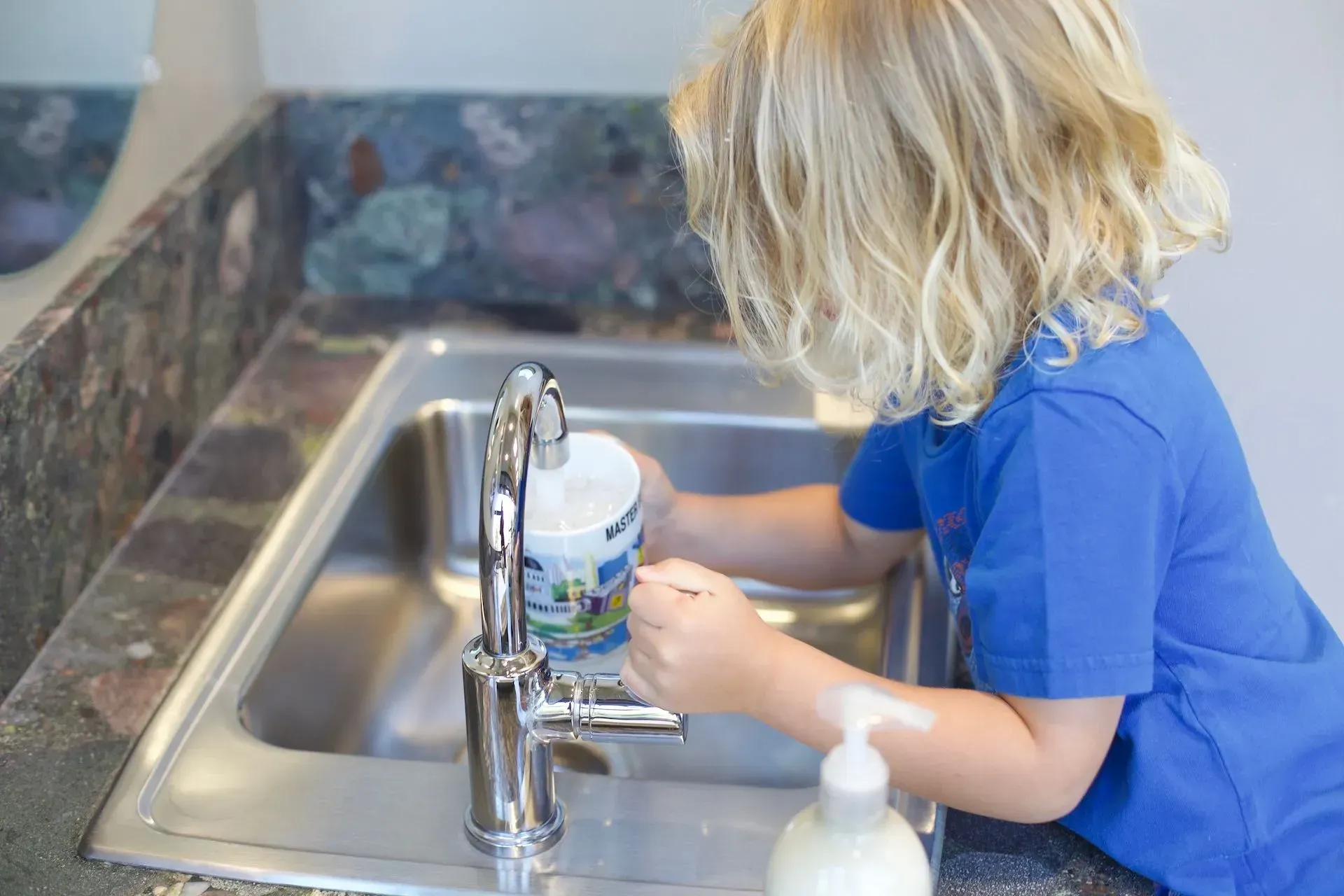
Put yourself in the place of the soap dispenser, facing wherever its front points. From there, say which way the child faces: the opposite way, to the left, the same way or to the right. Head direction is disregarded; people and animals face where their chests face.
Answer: the opposite way

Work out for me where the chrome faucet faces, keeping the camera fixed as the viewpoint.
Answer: facing away from the viewer and to the right of the viewer

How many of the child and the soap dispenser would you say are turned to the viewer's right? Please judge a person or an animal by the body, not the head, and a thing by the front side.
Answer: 1

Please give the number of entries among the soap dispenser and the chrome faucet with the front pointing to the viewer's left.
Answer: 0

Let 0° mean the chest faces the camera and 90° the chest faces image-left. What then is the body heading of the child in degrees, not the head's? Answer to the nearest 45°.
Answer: approximately 90°

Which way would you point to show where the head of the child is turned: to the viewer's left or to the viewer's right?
to the viewer's left

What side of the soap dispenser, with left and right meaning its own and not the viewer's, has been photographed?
right

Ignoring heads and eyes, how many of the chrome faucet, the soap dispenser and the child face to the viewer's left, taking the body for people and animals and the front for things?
1
